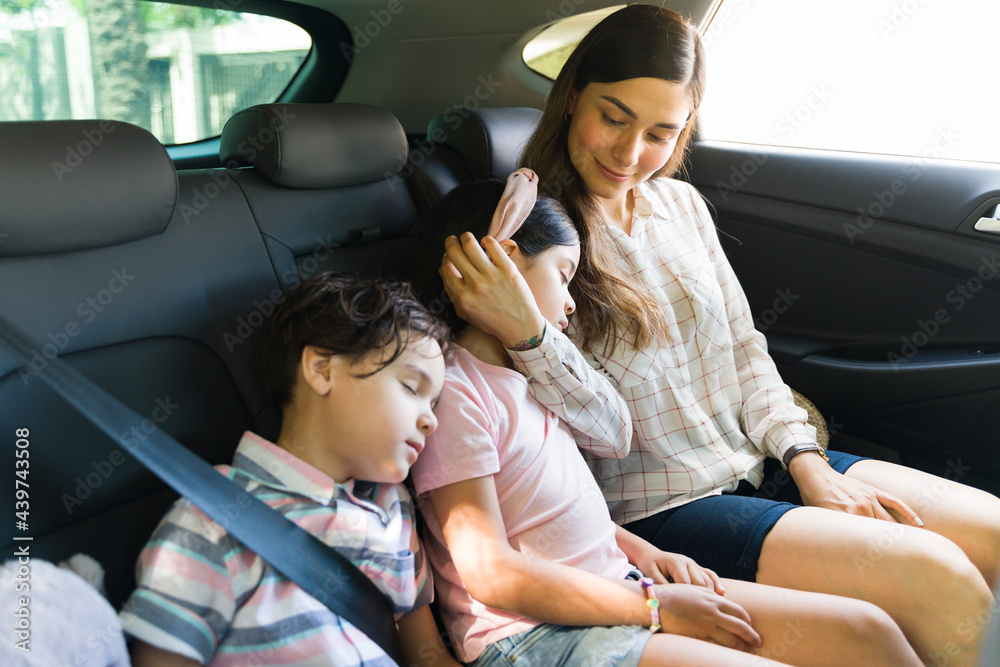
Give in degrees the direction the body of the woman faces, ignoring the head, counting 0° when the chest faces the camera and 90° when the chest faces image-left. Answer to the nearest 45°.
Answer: approximately 315°

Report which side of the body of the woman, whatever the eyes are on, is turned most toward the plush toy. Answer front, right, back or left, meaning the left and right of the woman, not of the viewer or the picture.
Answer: right
